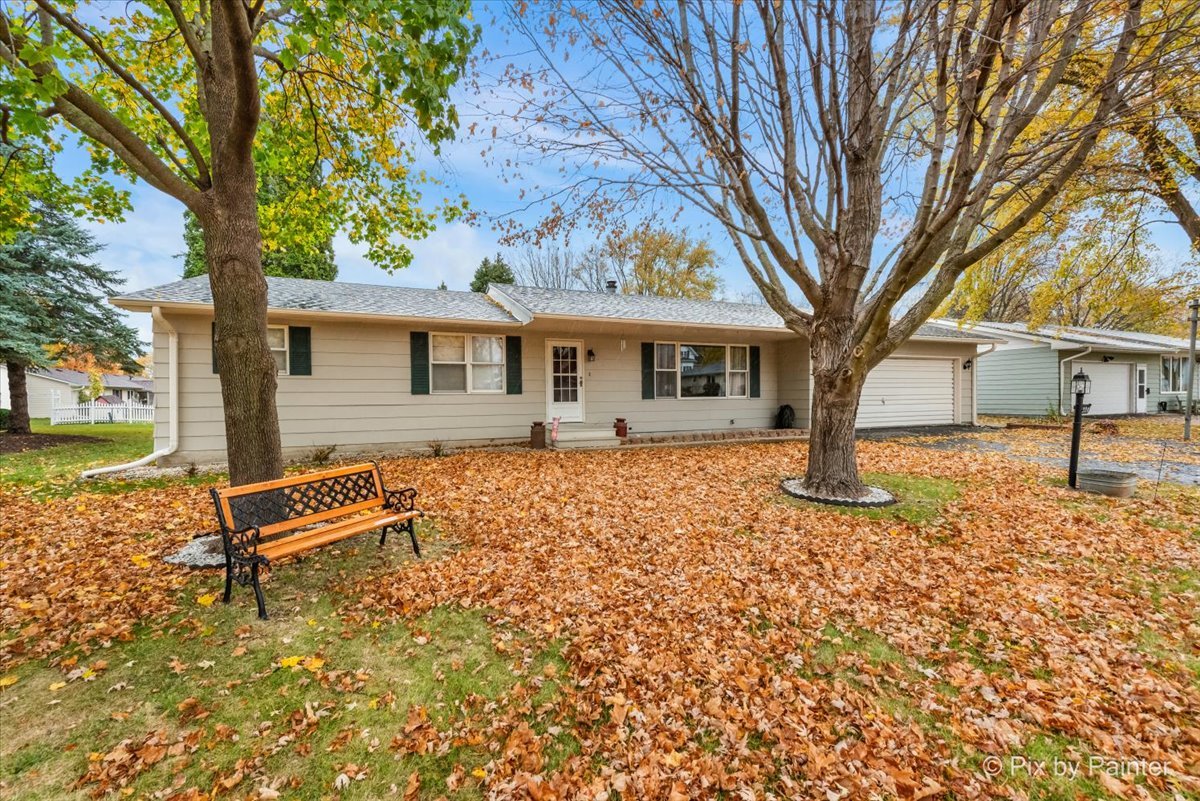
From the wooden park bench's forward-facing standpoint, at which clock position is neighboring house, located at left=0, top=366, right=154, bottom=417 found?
The neighboring house is roughly at 7 o'clock from the wooden park bench.

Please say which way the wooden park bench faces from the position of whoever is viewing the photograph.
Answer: facing the viewer and to the right of the viewer

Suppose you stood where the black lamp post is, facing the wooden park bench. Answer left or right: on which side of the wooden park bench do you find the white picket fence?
right

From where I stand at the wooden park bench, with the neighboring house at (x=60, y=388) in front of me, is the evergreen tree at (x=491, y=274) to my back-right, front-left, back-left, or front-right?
front-right

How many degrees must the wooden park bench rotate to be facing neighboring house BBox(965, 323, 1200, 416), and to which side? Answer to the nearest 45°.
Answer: approximately 45° to its left

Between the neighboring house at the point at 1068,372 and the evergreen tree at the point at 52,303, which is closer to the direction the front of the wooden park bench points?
the neighboring house

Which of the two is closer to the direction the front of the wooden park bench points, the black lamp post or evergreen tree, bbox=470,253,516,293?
the black lamp post

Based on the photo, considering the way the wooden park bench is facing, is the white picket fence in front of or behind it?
behind

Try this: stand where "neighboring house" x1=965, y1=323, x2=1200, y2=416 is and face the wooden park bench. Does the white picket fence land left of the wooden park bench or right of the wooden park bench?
right

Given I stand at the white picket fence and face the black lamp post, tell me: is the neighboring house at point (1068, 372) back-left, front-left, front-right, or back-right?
front-left

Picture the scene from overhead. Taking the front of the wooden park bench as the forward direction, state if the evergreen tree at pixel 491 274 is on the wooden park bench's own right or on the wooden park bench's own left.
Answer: on the wooden park bench's own left

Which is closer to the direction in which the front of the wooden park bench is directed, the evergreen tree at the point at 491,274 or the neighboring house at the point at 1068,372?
the neighboring house

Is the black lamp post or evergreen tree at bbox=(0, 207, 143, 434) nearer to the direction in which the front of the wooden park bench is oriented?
the black lamp post

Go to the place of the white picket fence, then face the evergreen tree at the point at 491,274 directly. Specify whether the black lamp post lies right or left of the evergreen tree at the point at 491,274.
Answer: right

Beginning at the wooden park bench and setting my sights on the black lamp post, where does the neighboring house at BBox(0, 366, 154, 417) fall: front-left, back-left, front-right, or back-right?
back-left
